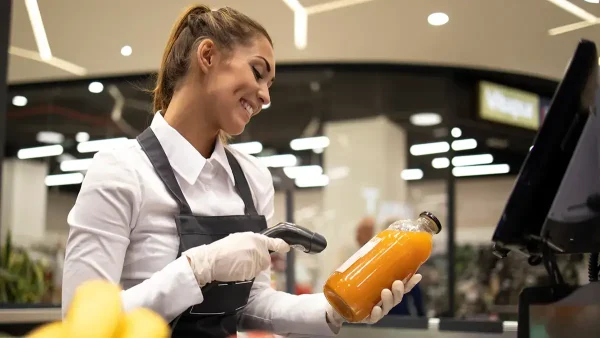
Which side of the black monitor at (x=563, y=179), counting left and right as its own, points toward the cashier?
front

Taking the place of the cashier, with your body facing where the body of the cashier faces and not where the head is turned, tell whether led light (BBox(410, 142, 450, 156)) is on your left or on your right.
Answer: on your left

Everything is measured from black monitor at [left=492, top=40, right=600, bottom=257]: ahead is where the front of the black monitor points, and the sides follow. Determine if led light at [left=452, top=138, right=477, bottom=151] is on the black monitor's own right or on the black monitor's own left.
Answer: on the black monitor's own right

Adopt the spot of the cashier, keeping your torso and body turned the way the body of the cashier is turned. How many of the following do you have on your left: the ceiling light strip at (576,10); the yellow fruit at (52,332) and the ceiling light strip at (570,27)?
2

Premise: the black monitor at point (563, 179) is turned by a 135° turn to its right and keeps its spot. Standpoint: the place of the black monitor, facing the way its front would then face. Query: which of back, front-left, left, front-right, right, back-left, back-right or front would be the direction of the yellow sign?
front-left

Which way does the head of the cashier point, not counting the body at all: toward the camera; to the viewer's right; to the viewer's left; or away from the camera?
to the viewer's right

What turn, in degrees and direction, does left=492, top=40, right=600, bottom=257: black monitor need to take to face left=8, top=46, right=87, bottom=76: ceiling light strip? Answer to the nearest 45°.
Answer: approximately 45° to its right

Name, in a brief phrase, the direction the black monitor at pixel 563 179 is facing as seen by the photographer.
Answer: facing to the left of the viewer

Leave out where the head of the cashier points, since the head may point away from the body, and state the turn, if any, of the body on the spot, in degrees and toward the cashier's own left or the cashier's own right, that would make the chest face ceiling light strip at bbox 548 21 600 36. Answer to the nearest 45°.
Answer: approximately 90° to the cashier's own left

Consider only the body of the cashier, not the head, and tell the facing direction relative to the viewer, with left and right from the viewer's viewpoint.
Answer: facing the viewer and to the right of the viewer

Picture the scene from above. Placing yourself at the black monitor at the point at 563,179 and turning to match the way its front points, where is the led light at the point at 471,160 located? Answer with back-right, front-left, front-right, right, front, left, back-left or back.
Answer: right

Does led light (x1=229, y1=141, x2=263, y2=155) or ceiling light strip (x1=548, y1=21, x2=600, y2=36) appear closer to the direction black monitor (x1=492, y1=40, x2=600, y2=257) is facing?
the led light

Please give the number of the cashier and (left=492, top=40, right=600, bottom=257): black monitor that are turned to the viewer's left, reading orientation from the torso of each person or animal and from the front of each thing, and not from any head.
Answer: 1

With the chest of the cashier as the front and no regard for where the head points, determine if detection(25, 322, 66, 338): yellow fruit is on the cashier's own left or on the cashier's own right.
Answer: on the cashier's own right
